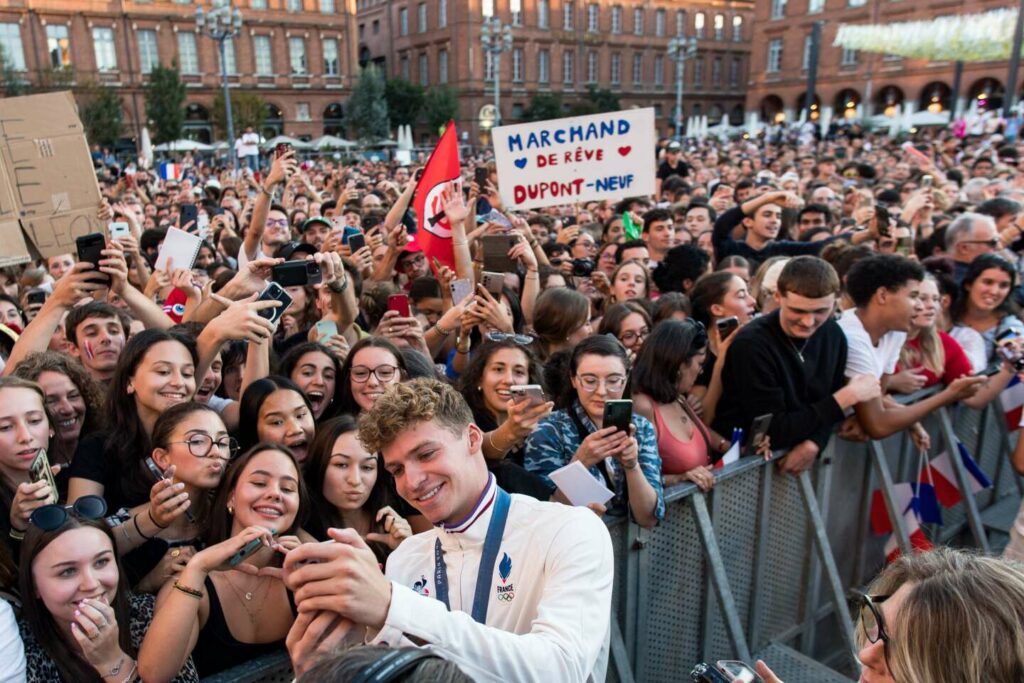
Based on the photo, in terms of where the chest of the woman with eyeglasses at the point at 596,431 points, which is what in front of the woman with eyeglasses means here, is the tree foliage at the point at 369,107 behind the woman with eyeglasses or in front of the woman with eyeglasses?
behind

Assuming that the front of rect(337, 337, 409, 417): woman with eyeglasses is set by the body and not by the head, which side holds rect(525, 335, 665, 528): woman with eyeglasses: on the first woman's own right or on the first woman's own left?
on the first woman's own left

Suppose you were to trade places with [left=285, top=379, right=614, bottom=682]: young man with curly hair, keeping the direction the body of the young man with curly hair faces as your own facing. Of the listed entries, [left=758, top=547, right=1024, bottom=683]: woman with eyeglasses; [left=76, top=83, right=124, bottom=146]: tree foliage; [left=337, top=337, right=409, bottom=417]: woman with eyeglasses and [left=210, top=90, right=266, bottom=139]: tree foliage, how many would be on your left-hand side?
1

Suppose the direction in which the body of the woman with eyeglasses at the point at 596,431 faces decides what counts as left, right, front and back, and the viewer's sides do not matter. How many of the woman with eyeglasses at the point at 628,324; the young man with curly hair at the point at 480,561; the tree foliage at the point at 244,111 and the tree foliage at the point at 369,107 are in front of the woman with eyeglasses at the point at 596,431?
1

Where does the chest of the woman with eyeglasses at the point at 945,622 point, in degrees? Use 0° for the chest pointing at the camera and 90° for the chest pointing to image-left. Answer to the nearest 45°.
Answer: approximately 90°

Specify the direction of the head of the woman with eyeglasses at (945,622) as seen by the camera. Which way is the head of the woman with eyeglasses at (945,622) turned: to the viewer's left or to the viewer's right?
to the viewer's left

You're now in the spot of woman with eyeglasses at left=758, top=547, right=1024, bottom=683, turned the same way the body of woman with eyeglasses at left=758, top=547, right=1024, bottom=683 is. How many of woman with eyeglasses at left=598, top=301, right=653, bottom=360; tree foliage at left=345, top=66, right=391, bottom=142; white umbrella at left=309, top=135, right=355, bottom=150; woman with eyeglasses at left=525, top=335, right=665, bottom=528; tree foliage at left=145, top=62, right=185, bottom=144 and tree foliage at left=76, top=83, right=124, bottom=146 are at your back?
0

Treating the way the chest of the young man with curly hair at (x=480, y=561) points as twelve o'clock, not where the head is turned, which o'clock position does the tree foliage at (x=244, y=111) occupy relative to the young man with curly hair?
The tree foliage is roughly at 4 o'clock from the young man with curly hair.

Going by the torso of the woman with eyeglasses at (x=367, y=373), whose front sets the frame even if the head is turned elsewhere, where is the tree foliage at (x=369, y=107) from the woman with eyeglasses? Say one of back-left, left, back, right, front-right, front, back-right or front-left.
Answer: back

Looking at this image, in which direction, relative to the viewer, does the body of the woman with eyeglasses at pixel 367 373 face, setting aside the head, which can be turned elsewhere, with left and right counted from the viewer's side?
facing the viewer

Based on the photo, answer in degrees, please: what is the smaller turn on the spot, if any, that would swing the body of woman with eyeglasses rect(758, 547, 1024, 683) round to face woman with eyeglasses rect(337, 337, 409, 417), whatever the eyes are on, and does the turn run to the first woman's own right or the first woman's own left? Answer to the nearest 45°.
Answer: approximately 45° to the first woman's own right

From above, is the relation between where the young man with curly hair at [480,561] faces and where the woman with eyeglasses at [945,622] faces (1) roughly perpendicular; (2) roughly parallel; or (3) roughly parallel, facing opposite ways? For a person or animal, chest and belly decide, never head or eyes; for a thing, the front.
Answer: roughly perpendicular

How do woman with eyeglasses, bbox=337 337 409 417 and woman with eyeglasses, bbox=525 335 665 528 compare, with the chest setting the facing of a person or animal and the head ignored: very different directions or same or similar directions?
same or similar directions

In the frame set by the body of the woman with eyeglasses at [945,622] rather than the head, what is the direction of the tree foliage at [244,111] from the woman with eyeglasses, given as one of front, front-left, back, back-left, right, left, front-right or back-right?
front-right
